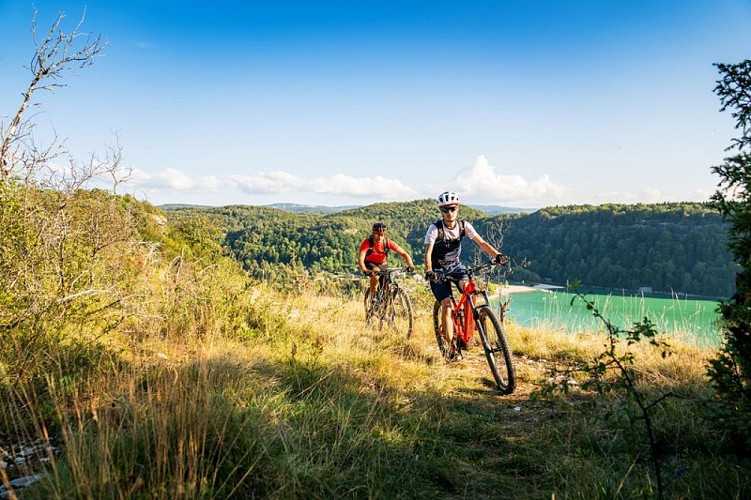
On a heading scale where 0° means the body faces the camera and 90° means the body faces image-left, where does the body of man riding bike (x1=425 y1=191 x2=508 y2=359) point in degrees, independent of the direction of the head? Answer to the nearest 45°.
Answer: approximately 315°

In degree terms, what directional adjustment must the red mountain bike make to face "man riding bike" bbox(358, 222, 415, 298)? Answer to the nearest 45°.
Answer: approximately 180°

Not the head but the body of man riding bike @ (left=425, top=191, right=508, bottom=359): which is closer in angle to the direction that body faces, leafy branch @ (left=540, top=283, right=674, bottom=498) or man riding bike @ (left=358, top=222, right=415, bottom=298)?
the leafy branch

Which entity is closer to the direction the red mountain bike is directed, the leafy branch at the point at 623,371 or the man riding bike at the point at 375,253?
the leafy branch
